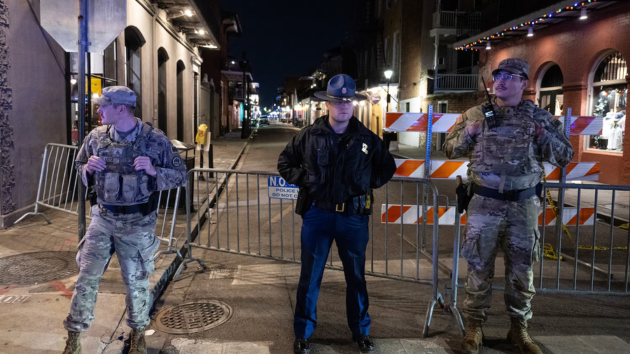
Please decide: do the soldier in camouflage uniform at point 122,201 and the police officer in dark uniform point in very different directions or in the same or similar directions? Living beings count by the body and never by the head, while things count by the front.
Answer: same or similar directions

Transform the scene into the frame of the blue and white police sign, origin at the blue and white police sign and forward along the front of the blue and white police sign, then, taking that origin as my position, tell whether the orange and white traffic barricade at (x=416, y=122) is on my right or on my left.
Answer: on my left

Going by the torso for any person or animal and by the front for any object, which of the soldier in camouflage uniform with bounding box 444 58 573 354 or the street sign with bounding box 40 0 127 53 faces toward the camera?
the soldier in camouflage uniform

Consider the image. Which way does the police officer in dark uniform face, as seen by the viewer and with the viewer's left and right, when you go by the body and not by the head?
facing the viewer

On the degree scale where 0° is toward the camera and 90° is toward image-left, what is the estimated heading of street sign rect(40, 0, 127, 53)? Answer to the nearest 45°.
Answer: approximately 180°

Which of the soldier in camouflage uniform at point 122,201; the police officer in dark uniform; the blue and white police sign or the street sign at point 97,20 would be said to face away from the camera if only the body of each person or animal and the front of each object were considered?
the street sign

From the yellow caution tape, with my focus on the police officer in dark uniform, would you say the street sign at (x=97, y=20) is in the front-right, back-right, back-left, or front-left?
front-right

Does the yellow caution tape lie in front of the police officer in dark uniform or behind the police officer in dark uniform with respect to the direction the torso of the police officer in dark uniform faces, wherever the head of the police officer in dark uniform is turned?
behind

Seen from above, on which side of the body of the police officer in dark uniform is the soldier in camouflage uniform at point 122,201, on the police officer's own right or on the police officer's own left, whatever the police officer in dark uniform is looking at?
on the police officer's own right

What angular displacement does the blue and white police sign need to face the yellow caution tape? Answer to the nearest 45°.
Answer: approximately 90° to its left

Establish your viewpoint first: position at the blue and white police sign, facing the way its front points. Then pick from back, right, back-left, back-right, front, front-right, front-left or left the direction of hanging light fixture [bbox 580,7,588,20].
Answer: back-left

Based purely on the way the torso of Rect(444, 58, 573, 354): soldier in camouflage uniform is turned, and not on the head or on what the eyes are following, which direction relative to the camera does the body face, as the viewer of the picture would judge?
toward the camera

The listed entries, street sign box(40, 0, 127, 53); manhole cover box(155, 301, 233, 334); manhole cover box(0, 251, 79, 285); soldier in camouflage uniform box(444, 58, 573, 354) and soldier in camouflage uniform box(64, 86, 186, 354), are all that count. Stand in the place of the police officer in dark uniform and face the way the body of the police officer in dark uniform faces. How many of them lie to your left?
1

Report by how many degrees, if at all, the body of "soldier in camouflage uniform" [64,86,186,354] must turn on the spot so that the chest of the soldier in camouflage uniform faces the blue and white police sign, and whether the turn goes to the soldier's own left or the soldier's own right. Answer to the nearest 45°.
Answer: approximately 180°

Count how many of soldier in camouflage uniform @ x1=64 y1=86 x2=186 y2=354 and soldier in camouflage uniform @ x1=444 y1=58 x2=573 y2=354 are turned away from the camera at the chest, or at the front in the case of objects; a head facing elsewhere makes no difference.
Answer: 0
